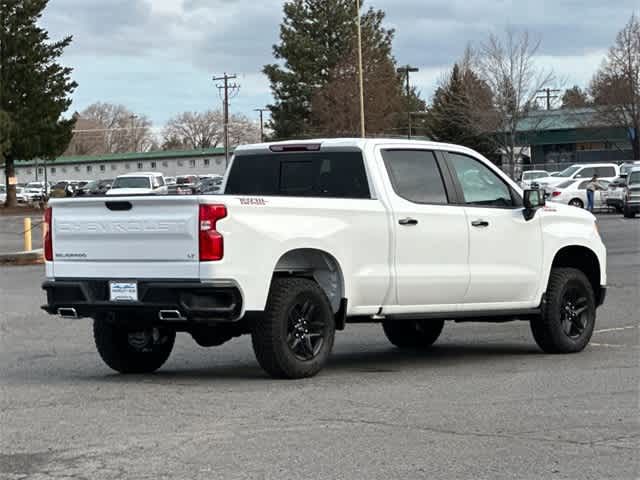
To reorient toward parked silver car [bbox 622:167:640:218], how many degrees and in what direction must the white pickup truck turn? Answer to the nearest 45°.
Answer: approximately 45° to its left

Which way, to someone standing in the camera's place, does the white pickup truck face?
facing away from the viewer and to the right of the viewer
